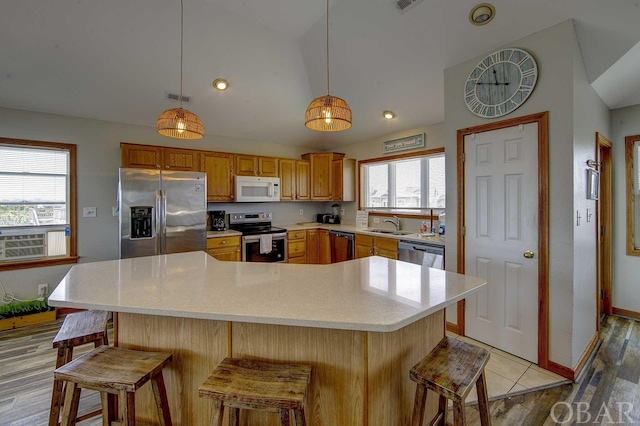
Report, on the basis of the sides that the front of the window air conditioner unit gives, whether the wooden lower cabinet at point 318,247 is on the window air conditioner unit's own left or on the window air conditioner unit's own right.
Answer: on the window air conditioner unit's own left

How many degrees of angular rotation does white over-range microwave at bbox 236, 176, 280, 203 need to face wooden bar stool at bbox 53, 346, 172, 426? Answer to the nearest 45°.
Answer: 0° — it already faces it

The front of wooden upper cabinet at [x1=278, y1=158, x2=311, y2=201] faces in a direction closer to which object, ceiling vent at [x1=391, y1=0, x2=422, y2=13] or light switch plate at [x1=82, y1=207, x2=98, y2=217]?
the ceiling vent

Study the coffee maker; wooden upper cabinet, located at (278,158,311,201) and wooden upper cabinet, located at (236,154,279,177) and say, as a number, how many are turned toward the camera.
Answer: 3

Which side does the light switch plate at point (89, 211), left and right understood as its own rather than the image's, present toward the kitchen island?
front

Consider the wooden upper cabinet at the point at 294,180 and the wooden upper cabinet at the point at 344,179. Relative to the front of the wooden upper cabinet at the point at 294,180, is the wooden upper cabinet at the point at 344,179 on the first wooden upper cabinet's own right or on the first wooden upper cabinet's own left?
on the first wooden upper cabinet's own left

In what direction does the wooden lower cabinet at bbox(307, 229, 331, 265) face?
toward the camera

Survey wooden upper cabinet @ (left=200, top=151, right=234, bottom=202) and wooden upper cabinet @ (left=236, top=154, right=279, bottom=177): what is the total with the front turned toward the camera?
2

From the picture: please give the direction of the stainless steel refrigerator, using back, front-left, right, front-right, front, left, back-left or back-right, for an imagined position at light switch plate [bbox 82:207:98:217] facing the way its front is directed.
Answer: front-left

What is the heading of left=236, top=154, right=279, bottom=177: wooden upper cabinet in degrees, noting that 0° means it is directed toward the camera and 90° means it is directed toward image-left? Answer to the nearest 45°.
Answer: approximately 0°

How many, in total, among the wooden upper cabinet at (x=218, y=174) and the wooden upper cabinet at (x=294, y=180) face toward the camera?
2

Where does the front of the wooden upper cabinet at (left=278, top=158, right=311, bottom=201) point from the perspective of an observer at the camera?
facing the viewer

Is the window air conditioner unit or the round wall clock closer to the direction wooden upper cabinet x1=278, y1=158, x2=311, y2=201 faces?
the round wall clock

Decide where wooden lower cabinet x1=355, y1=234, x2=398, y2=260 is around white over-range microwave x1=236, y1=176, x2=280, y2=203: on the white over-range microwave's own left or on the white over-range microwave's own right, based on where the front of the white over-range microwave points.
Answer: on the white over-range microwave's own left
